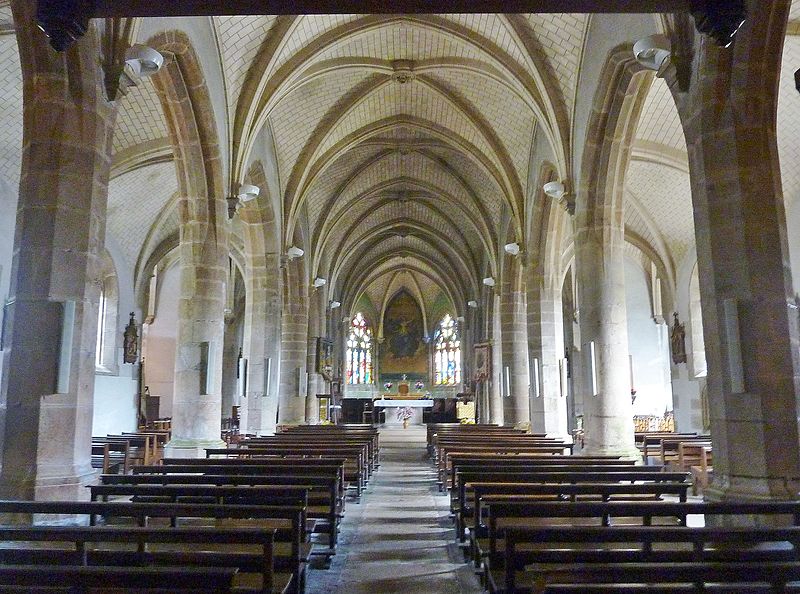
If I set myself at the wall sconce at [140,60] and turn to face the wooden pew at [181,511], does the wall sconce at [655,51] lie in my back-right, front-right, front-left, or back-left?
front-left

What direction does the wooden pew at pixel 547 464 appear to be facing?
away from the camera

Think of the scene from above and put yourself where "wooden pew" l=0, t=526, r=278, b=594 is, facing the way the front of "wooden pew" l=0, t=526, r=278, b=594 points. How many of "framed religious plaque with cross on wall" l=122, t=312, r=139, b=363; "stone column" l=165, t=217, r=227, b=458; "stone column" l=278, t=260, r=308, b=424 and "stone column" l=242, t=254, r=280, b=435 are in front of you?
4

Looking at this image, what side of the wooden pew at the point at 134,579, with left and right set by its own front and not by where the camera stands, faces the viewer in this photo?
back

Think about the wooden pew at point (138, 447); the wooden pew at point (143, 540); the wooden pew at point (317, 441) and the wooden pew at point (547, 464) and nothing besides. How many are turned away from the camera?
4

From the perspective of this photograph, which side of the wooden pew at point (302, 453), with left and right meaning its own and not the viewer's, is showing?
back

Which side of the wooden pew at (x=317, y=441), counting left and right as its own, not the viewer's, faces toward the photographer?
back

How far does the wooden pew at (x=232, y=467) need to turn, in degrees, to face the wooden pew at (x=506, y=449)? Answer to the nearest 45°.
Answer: approximately 45° to its right

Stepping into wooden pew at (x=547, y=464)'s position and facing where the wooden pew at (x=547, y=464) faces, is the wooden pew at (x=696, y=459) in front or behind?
in front

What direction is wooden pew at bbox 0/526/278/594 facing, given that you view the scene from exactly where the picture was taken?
facing away from the viewer

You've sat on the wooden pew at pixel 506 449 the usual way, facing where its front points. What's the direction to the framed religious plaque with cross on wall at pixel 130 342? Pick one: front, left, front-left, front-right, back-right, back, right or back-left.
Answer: front-left

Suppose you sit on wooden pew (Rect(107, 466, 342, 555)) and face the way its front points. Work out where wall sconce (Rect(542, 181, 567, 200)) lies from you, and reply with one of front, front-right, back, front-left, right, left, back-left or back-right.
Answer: front-right

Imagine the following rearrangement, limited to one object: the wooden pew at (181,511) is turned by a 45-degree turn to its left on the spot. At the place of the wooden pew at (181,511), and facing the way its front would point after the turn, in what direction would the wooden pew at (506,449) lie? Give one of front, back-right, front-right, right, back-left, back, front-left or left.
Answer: right

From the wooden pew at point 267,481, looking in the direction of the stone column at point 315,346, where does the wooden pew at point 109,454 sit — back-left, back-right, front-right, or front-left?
front-left

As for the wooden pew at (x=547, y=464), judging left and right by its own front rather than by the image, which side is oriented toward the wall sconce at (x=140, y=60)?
left

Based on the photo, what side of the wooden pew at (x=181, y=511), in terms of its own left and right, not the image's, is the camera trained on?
back

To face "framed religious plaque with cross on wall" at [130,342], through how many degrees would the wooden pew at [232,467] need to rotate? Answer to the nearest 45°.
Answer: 0° — it already faces it

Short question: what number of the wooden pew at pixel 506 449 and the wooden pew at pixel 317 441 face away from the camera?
2

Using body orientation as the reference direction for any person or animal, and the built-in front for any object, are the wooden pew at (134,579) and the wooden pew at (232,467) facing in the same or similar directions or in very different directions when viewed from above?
same or similar directions

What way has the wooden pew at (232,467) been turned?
away from the camera

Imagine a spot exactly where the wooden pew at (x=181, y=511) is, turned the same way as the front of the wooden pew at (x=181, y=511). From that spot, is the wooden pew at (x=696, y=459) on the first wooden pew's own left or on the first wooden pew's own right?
on the first wooden pew's own right

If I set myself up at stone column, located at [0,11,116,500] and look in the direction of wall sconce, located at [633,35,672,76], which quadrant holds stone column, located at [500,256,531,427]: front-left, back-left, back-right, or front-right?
front-left

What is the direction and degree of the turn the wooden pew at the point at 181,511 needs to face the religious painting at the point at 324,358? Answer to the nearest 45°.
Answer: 0° — it already faces it

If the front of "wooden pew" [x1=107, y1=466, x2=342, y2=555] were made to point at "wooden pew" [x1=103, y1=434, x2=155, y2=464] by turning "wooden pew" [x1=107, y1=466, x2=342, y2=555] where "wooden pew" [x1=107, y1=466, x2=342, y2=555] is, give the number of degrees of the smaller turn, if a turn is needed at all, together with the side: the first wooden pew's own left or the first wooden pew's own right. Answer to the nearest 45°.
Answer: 0° — it already faces it
